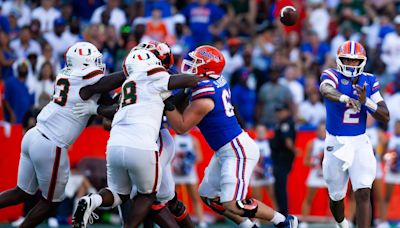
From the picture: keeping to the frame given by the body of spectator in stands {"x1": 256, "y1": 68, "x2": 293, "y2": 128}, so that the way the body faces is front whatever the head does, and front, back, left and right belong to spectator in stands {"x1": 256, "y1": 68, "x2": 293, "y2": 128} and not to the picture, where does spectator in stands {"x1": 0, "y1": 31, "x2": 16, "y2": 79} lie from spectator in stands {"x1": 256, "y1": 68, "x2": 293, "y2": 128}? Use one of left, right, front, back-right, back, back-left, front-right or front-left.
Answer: right

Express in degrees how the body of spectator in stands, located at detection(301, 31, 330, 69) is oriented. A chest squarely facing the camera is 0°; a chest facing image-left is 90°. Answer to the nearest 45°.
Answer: approximately 0°

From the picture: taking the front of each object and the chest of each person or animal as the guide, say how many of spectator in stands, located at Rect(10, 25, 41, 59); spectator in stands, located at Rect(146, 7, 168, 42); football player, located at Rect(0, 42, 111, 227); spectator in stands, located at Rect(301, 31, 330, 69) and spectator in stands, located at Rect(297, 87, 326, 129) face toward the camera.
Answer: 4

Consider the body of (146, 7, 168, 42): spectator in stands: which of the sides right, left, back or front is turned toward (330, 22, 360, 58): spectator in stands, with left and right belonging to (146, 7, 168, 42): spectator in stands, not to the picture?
left

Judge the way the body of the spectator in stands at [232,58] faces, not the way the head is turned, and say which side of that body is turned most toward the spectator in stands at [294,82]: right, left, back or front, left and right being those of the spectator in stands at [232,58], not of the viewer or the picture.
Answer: left

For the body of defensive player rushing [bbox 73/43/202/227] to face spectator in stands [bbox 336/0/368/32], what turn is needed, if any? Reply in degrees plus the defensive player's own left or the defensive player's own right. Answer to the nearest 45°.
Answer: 0° — they already face them

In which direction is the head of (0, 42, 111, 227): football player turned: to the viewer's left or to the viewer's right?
to the viewer's right

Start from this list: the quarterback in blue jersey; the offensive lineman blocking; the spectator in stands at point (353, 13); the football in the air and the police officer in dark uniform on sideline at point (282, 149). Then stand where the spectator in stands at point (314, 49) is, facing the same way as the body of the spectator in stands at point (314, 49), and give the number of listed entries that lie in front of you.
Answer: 4

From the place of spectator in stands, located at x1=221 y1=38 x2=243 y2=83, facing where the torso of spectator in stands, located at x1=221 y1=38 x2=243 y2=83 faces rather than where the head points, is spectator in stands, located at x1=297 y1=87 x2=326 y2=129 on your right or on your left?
on your left

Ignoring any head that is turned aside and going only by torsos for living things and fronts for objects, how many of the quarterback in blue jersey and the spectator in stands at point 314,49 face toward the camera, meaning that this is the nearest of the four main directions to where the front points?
2

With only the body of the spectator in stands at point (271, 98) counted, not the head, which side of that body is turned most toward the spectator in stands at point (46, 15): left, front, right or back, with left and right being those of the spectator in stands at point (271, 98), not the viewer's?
right

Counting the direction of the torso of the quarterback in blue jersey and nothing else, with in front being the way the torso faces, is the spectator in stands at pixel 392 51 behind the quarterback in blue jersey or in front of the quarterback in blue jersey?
behind
